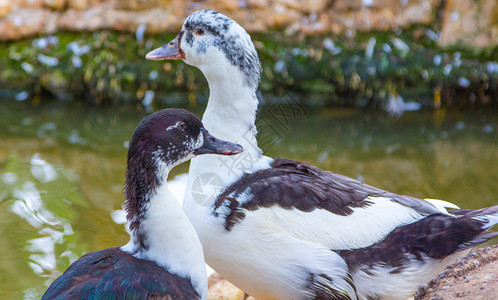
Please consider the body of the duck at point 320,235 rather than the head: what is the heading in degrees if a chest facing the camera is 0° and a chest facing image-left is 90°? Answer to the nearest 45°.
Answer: approximately 90°

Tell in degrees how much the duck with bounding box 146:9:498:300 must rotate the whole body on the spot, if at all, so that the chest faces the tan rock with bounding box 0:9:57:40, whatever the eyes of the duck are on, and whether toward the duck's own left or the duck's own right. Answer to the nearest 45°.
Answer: approximately 45° to the duck's own right

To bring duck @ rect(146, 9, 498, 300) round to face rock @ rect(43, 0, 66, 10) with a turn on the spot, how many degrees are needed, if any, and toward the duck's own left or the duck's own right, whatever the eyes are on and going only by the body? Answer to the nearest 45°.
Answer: approximately 45° to the duck's own right

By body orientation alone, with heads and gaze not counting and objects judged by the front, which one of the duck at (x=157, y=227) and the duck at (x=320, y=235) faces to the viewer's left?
the duck at (x=320, y=235)

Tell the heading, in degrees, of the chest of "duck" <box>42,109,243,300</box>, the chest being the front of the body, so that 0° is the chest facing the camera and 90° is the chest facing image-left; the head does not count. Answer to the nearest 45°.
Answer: approximately 270°

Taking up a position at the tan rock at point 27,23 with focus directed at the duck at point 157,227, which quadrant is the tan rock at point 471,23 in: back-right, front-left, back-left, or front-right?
front-left

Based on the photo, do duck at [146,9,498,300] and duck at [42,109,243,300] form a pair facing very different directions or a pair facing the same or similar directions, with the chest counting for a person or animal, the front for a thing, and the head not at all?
very different directions

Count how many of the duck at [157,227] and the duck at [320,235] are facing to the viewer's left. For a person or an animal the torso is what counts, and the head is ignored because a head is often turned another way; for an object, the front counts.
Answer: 1
